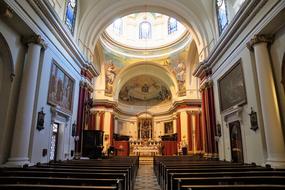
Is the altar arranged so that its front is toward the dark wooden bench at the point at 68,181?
yes

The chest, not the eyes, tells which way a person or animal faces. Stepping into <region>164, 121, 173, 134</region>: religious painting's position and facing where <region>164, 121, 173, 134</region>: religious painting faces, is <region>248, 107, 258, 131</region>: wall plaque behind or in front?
in front

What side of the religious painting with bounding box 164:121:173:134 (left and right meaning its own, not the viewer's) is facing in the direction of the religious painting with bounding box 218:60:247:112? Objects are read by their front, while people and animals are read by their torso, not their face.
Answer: front

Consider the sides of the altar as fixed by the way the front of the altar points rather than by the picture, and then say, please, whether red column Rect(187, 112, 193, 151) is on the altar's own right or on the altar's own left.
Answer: on the altar's own left

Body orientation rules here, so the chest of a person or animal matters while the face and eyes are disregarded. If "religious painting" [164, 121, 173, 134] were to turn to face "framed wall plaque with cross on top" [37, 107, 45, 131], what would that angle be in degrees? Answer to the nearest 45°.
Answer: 0° — it already faces it

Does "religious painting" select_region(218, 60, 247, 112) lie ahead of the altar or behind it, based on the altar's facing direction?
ahead

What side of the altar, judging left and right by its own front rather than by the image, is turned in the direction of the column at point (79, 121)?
front

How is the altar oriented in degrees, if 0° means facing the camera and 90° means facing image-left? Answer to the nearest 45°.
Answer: approximately 0°

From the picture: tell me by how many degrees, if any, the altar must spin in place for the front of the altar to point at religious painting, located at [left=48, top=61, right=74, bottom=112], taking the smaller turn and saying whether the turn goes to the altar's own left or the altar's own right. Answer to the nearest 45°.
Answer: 0° — it already faces it

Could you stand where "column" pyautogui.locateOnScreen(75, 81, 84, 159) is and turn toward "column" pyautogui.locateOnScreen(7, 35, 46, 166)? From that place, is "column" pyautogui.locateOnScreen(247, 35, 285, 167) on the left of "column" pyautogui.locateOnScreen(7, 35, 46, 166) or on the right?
left

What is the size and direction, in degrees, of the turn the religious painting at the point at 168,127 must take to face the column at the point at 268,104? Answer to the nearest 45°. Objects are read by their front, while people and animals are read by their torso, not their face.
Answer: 0° — it already faces it
